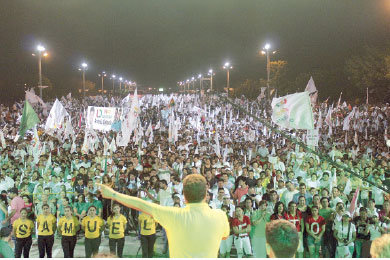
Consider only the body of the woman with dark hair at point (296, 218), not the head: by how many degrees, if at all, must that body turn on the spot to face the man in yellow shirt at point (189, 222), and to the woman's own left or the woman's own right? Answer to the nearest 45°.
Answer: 0° — they already face them

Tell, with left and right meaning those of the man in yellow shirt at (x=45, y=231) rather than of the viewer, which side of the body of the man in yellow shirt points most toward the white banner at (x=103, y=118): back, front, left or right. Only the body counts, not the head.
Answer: back

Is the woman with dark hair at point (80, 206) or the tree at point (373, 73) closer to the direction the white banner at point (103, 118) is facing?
the woman with dark hair

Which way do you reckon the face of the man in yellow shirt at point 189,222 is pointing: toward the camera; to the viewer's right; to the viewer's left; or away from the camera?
away from the camera

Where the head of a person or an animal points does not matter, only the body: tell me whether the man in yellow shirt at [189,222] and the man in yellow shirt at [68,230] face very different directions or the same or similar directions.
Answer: very different directions

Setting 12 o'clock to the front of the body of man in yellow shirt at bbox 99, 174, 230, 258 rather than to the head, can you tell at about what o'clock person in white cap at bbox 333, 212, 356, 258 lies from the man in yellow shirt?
The person in white cap is roughly at 1 o'clock from the man in yellow shirt.

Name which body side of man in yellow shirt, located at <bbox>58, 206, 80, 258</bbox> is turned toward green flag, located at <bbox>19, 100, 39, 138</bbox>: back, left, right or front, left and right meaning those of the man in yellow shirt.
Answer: back
